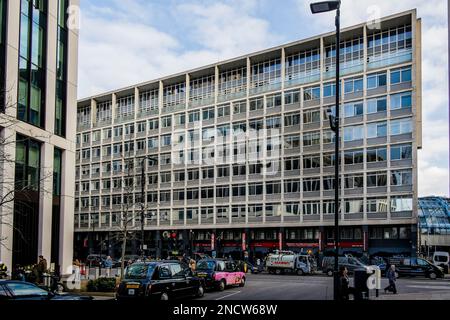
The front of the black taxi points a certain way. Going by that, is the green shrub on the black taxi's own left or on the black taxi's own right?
on the black taxi's own left

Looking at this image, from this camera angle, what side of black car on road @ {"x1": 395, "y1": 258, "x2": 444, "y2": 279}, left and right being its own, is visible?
right

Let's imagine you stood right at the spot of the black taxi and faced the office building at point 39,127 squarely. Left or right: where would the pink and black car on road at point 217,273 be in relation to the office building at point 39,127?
right

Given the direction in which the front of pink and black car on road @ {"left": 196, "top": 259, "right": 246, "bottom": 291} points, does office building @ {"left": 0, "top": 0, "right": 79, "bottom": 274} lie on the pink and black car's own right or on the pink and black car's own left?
on the pink and black car's own left

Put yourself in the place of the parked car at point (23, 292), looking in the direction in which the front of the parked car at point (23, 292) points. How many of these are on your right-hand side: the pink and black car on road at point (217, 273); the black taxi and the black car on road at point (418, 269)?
0
